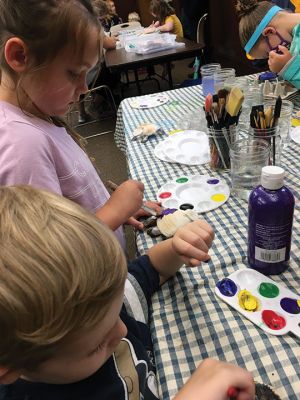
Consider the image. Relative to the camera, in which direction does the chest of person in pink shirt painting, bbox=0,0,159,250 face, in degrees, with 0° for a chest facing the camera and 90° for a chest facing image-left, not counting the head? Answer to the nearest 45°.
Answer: approximately 270°

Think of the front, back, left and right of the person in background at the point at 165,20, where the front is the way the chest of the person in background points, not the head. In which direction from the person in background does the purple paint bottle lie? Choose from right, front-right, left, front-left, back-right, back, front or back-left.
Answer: left

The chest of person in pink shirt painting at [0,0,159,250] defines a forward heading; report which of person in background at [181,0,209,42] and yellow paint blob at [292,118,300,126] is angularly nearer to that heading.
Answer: the yellow paint blob

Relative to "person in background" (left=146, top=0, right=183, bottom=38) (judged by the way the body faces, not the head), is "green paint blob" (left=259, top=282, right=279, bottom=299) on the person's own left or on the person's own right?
on the person's own left

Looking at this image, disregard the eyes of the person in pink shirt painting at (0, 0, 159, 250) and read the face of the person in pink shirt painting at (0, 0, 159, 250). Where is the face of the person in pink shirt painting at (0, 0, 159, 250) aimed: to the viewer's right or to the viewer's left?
to the viewer's right

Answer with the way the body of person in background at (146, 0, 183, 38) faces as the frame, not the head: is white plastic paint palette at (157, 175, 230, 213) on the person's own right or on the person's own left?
on the person's own left

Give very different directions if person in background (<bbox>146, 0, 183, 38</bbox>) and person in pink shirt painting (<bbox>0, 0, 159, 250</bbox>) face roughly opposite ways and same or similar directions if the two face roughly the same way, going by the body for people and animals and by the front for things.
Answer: very different directions

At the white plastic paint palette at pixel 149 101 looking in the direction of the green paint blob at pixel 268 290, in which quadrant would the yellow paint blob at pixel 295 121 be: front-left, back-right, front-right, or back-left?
front-left

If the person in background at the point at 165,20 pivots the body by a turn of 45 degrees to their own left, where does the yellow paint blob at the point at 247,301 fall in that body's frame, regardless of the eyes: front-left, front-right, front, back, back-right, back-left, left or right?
front-left

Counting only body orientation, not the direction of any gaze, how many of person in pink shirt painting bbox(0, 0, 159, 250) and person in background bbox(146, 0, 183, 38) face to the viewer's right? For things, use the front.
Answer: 1
